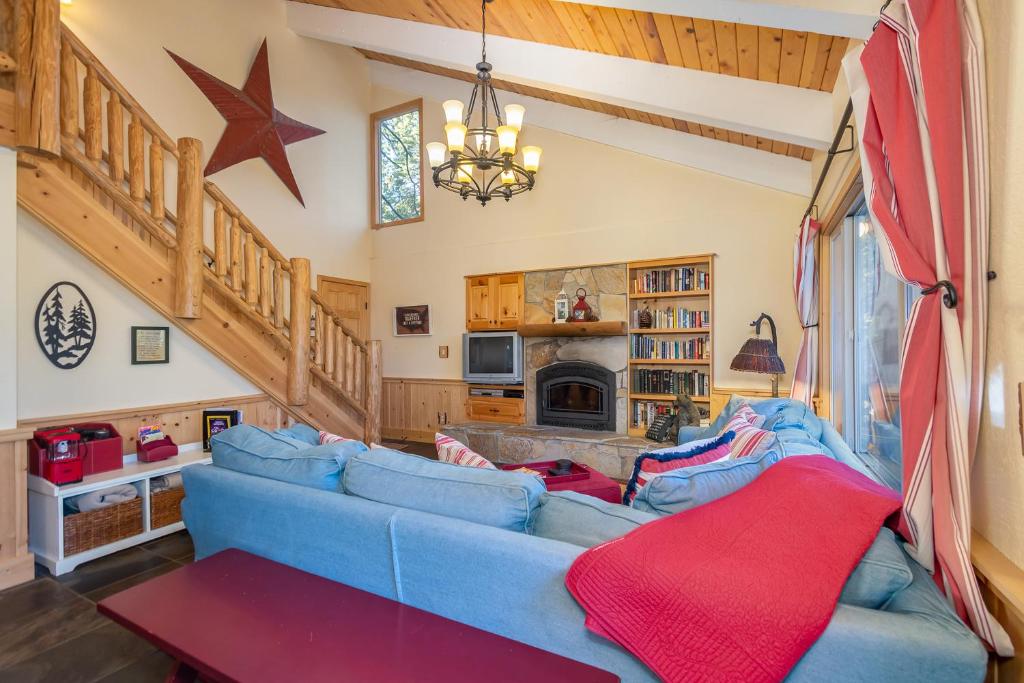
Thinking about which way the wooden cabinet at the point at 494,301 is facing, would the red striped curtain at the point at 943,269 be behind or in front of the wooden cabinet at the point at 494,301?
in front

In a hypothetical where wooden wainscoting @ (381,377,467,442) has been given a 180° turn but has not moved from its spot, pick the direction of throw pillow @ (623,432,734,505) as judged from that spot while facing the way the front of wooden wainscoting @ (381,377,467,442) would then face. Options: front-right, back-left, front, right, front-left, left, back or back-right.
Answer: back

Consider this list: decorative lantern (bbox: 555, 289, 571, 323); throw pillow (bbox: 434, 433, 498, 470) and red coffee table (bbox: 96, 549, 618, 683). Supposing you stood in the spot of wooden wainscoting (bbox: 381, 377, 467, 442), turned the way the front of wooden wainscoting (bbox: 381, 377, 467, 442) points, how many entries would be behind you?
0

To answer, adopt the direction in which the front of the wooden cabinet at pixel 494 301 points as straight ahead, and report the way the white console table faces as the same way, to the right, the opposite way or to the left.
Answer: to the left

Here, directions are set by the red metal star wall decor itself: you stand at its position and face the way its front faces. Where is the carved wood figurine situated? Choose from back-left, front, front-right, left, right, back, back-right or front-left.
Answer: front

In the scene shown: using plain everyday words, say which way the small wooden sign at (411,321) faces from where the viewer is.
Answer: facing the viewer

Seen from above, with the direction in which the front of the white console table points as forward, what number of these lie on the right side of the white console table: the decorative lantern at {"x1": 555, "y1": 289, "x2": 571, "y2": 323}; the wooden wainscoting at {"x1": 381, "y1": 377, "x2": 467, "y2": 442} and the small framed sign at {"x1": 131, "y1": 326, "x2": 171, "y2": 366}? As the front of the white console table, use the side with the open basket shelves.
0

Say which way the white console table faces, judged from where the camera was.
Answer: facing the viewer and to the right of the viewer

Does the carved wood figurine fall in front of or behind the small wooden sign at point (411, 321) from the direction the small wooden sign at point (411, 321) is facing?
in front

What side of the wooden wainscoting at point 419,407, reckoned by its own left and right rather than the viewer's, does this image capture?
front

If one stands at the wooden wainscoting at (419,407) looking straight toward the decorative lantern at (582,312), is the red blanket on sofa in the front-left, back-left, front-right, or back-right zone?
front-right

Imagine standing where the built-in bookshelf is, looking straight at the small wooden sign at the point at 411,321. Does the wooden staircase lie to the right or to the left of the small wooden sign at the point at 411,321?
left

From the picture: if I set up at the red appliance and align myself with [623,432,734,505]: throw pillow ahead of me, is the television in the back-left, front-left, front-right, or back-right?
front-left

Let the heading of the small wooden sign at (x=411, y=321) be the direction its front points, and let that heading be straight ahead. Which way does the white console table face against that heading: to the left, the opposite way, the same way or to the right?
to the left

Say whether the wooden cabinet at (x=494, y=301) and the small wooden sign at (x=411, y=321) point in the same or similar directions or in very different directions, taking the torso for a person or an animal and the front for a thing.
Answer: same or similar directions

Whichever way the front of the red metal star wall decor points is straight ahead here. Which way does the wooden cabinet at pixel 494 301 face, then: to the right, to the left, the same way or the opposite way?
to the right

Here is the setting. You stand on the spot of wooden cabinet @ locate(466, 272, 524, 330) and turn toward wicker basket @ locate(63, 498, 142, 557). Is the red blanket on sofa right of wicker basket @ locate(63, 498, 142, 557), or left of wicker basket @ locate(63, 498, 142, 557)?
left
